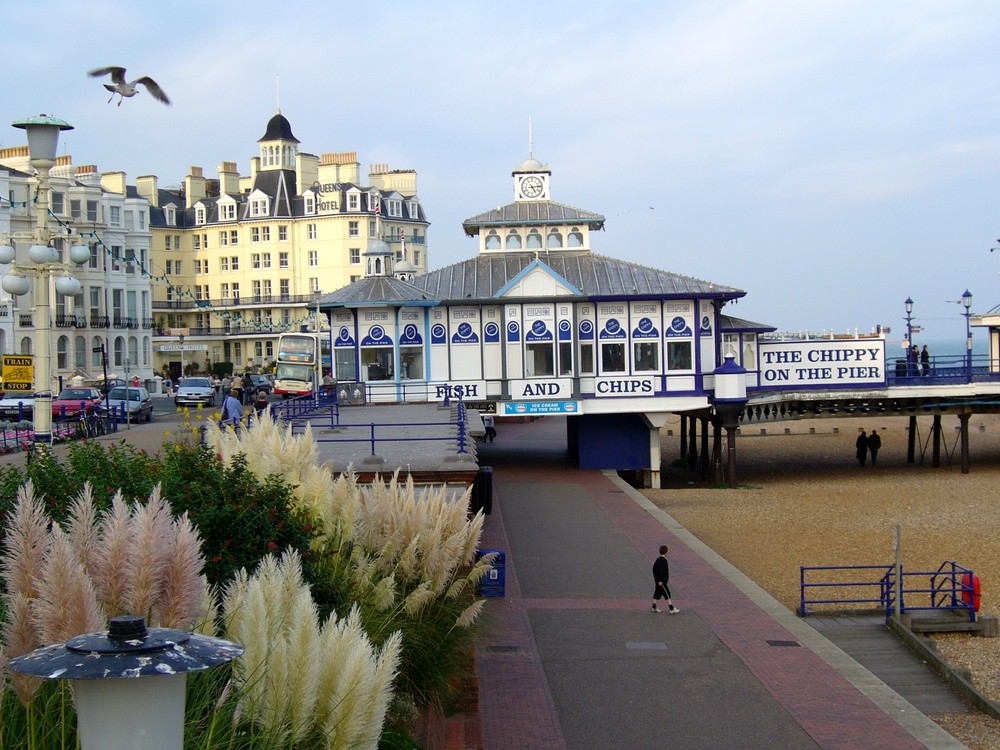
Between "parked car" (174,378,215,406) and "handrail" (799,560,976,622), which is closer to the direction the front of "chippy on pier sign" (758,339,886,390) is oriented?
the handrail

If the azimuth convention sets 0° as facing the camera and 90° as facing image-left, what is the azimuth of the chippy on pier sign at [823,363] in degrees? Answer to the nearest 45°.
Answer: approximately 0°

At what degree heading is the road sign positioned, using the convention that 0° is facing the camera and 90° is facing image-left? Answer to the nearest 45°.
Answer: approximately 0°

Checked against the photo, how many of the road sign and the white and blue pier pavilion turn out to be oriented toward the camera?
2

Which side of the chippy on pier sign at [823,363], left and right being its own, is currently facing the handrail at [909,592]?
front

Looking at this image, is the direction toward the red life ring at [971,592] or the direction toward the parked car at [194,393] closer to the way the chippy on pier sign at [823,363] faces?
the red life ring

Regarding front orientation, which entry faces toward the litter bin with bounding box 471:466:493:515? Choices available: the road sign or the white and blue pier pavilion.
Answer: the white and blue pier pavilion

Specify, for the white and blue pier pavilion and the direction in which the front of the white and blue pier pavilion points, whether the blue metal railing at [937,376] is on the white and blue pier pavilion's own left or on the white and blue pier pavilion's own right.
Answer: on the white and blue pier pavilion's own left

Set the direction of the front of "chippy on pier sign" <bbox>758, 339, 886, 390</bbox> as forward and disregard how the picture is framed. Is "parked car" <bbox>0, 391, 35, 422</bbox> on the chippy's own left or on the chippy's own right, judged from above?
on the chippy's own right

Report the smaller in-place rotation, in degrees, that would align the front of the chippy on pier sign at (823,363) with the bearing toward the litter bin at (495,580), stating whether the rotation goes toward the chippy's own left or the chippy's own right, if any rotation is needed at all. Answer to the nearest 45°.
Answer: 0° — it already faces it

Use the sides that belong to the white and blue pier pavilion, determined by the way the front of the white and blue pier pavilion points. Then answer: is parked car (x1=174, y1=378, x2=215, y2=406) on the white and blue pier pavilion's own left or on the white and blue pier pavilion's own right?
on the white and blue pier pavilion's own right

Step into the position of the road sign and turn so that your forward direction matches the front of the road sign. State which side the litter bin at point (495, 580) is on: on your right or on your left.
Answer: on your left
